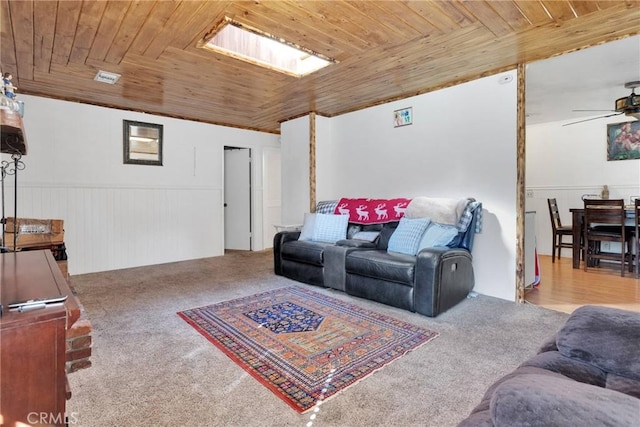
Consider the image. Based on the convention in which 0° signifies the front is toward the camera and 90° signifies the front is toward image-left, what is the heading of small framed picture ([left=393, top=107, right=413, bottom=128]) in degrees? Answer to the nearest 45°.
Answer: approximately 45°

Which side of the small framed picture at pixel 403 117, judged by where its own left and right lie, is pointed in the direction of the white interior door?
right

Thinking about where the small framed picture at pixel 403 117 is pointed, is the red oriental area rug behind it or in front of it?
in front

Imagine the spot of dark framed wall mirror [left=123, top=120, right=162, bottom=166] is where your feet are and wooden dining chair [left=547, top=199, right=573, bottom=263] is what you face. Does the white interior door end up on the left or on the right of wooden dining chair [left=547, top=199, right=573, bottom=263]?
left
